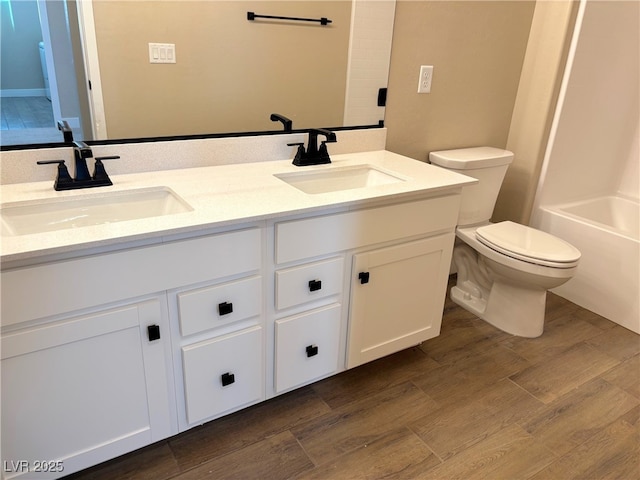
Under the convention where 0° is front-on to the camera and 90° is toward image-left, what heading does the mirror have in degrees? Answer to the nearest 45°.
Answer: approximately 0°

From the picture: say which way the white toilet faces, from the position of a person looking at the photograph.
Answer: facing the viewer and to the right of the viewer

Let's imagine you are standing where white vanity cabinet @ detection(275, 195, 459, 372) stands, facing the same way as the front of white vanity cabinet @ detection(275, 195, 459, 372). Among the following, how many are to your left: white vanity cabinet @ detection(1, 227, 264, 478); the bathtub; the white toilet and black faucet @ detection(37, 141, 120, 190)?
2

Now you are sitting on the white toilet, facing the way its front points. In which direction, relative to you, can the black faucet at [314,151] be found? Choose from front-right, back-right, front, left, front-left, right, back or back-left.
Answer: right

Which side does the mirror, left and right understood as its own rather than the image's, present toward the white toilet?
left

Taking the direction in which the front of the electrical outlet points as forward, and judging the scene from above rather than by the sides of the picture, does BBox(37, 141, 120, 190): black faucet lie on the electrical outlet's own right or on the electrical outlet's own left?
on the electrical outlet's own right

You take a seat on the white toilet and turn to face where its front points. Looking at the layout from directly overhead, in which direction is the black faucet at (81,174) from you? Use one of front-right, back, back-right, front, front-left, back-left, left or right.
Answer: right

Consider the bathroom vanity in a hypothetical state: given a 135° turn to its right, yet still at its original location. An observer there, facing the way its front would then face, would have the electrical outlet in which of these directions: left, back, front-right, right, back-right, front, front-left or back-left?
back-right

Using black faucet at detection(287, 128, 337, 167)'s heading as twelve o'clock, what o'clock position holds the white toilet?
The white toilet is roughly at 10 o'clock from the black faucet.
